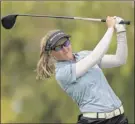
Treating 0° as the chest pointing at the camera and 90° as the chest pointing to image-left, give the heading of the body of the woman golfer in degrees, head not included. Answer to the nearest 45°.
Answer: approximately 315°
